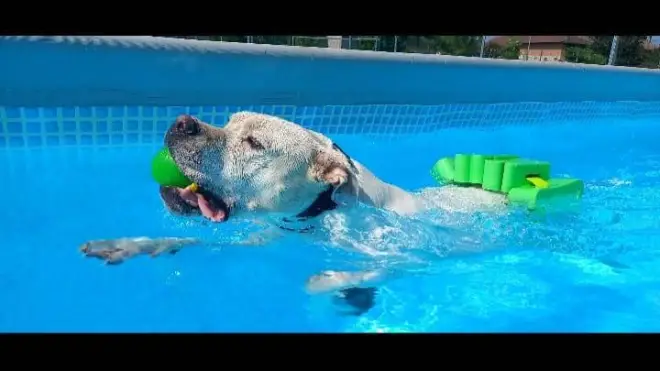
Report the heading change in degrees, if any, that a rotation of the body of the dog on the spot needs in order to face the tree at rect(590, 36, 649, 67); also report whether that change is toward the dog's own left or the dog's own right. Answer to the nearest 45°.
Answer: approximately 135° to the dog's own right

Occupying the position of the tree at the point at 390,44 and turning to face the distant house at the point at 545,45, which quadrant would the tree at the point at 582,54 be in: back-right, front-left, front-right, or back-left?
front-right

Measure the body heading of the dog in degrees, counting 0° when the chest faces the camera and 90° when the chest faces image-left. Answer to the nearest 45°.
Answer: approximately 90°

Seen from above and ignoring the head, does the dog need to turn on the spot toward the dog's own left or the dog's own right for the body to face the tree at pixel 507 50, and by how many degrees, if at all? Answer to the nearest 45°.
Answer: approximately 90° to the dog's own right

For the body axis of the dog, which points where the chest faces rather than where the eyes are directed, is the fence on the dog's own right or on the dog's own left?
on the dog's own right

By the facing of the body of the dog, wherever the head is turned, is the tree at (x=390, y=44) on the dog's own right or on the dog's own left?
on the dog's own right

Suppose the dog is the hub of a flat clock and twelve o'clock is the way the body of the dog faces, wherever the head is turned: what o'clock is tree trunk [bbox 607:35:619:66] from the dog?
The tree trunk is roughly at 4 o'clock from the dog.
